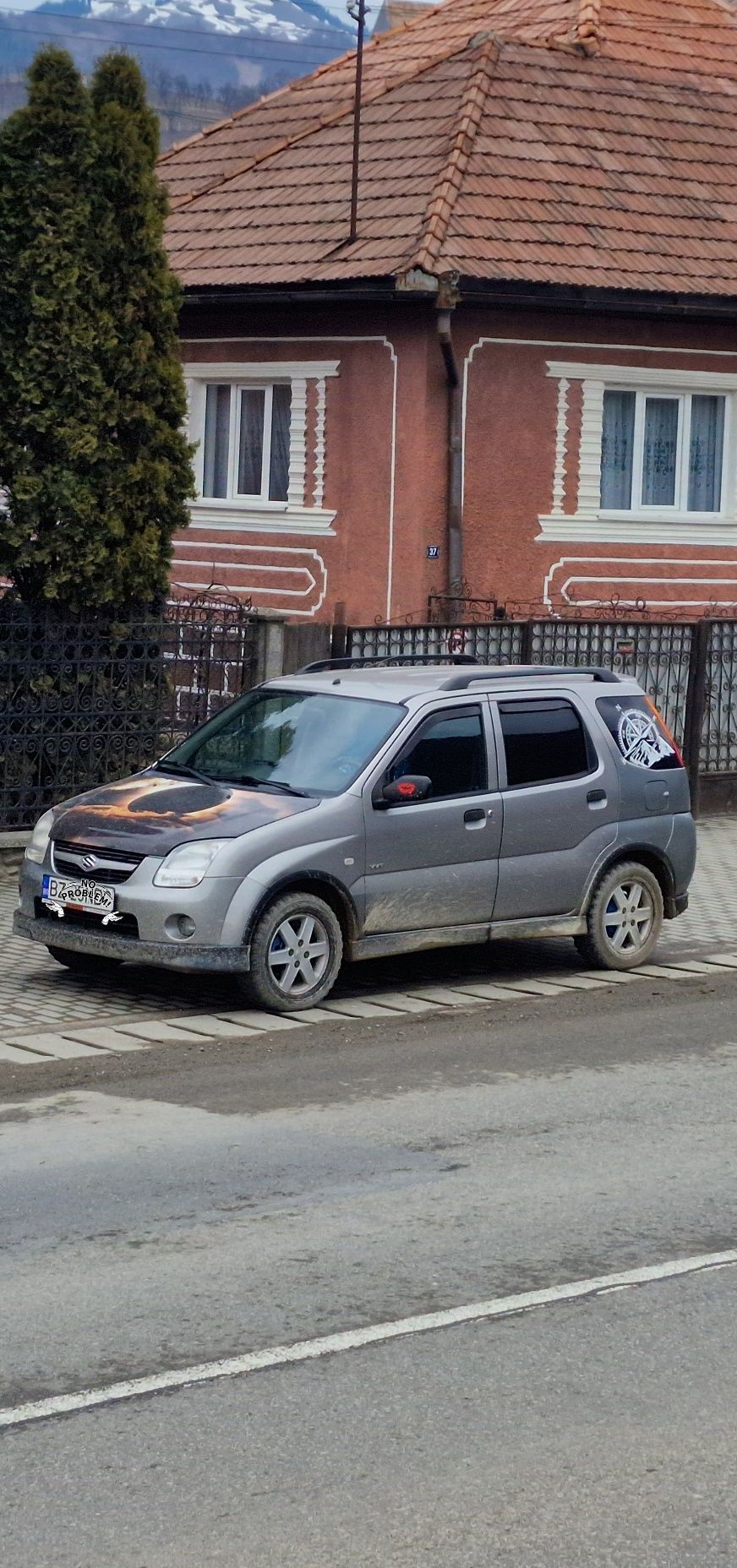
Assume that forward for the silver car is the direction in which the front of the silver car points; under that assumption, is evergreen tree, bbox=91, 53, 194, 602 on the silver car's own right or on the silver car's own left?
on the silver car's own right

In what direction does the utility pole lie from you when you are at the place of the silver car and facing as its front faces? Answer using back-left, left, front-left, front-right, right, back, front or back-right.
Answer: back-right

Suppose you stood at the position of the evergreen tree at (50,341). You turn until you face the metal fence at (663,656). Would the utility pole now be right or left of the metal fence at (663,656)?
left

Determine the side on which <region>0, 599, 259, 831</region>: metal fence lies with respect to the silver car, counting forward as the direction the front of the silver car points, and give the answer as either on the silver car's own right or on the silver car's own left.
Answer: on the silver car's own right

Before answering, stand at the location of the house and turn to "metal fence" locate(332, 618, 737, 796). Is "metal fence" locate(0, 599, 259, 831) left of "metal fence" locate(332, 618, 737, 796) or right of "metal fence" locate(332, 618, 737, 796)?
right

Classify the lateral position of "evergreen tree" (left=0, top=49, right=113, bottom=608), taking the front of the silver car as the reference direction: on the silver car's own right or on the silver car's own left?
on the silver car's own right

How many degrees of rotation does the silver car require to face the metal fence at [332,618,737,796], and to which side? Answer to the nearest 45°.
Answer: approximately 135° to its right

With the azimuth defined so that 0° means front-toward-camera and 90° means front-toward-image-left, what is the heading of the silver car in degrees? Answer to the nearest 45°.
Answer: approximately 45°
